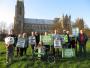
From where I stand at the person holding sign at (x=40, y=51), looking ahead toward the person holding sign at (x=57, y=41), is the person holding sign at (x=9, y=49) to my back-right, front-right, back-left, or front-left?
back-left

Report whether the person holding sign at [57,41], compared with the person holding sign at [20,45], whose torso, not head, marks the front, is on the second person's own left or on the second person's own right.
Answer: on the second person's own left

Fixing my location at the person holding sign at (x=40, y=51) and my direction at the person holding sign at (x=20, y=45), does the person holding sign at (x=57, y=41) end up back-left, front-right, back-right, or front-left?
back-right

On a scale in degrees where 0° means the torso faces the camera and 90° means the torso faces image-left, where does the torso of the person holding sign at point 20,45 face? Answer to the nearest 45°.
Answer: approximately 0°

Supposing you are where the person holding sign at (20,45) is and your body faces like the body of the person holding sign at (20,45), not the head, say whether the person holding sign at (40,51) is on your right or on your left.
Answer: on your left

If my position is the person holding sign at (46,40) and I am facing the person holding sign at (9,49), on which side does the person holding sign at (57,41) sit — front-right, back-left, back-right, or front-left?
back-left

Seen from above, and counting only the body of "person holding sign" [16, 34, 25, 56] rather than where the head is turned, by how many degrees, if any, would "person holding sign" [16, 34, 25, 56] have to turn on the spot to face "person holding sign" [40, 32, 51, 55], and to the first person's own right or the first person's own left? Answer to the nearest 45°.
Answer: approximately 90° to the first person's own left
